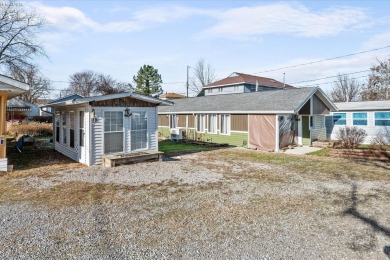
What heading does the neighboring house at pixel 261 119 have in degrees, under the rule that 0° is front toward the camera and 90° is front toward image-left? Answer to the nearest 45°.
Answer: approximately 315°

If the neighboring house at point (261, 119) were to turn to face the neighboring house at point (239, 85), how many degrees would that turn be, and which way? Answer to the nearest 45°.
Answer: approximately 135° to its left

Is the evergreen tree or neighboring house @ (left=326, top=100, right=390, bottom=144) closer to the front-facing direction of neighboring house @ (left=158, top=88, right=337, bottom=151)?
the neighboring house

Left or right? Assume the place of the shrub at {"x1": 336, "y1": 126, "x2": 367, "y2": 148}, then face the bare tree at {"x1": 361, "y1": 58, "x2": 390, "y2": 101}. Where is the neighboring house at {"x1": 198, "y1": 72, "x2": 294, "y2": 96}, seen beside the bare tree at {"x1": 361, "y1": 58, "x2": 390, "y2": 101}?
left

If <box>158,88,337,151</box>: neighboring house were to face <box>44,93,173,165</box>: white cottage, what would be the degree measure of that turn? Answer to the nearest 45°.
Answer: approximately 90° to its right

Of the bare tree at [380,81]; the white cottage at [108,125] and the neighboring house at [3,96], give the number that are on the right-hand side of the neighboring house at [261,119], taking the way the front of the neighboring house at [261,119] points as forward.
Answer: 2

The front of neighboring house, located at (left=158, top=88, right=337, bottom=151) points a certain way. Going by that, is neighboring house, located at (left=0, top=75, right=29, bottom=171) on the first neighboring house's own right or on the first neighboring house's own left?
on the first neighboring house's own right

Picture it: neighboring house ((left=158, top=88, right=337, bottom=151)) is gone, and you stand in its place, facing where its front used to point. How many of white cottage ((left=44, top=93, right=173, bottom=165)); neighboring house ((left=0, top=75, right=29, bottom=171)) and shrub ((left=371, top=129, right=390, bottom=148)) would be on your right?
2

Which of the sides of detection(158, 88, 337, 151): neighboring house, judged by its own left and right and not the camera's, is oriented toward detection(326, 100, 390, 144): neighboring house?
left

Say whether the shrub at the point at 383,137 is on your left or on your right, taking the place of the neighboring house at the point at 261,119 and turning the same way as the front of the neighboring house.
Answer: on your left

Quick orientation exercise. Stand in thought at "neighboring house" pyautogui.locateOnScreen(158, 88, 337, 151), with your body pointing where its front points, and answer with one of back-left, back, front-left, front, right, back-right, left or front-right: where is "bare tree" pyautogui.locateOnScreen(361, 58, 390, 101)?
left

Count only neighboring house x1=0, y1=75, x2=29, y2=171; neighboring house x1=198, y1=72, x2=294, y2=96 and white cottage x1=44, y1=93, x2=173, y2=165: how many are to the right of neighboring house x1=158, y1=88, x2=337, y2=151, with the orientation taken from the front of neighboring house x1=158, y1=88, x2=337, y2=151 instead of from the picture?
2
